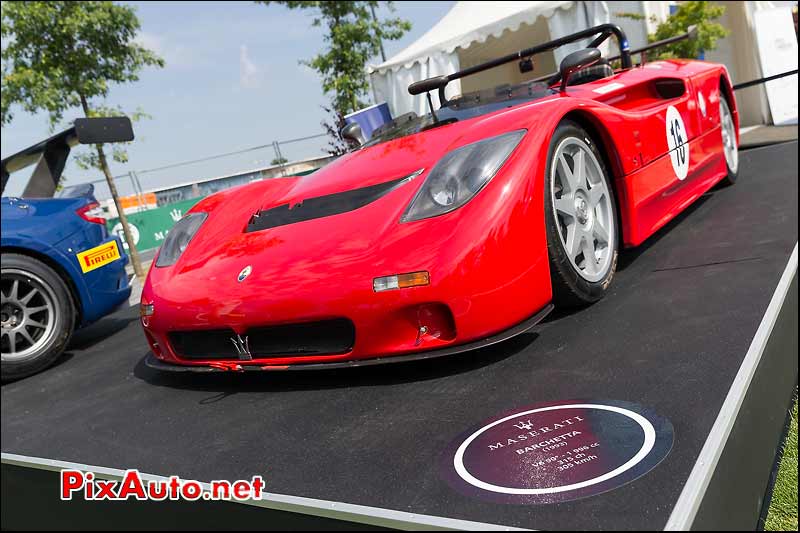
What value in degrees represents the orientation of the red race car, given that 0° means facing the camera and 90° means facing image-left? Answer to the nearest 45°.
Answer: approximately 45°

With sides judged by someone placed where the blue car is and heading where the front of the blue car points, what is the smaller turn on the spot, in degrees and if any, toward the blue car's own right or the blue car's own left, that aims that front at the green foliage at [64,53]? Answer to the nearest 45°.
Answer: approximately 90° to the blue car's own right

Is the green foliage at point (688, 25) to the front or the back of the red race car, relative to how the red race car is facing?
to the back

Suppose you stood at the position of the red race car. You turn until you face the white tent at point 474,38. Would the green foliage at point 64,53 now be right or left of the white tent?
left

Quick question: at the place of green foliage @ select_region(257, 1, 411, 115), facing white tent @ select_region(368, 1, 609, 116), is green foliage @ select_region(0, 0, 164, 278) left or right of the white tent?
right

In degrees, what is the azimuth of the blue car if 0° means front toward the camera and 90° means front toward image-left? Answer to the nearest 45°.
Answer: approximately 90°

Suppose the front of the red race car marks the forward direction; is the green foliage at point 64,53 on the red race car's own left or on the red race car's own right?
on the red race car's own right

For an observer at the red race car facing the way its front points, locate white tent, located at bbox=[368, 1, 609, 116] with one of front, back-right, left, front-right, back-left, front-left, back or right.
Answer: back-right
